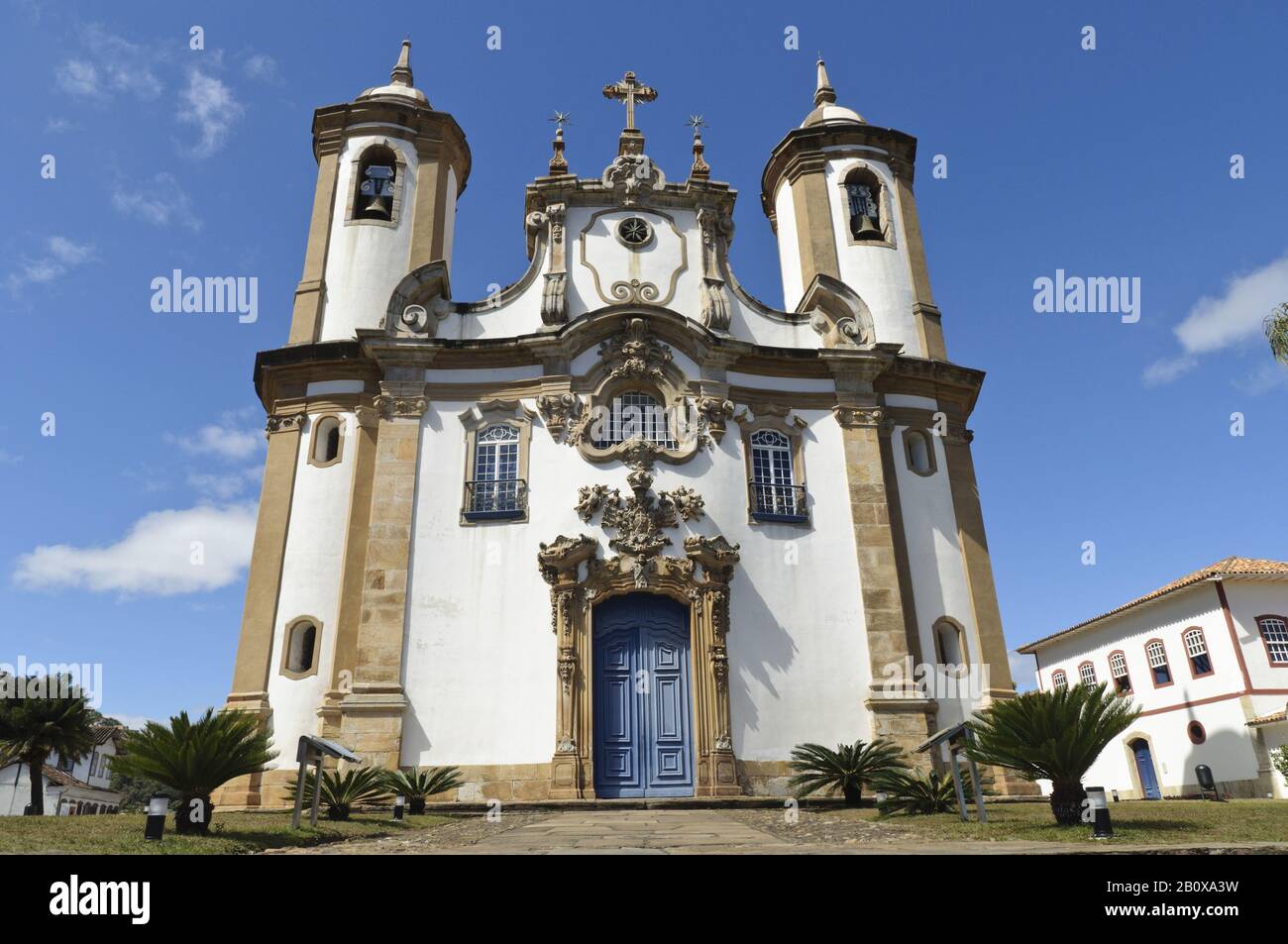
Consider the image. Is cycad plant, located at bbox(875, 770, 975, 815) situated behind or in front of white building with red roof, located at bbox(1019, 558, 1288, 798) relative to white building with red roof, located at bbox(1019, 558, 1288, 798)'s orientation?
in front

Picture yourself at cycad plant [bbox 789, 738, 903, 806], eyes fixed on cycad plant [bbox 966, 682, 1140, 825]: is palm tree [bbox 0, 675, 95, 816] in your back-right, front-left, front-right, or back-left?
back-right

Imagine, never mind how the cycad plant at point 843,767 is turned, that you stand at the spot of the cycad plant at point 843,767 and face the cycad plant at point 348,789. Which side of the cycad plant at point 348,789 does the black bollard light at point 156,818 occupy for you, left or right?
left

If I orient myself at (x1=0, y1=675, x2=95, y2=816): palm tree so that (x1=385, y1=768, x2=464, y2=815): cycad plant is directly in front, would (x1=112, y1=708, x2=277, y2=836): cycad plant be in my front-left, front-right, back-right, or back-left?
front-right

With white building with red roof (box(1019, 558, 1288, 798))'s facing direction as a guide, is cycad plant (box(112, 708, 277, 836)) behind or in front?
in front

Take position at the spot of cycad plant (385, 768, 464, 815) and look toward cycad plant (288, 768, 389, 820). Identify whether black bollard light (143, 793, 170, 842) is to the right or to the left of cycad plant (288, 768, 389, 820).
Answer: left

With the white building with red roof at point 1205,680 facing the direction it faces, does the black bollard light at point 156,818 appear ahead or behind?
ahead

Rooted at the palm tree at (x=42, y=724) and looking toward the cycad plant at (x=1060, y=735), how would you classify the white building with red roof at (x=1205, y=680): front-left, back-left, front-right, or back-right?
front-left

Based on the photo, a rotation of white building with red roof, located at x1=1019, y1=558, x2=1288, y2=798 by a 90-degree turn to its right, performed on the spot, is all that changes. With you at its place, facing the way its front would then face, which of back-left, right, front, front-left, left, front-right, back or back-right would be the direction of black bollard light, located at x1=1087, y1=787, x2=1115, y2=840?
back-left

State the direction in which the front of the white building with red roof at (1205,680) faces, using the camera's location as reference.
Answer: facing the viewer and to the left of the viewer

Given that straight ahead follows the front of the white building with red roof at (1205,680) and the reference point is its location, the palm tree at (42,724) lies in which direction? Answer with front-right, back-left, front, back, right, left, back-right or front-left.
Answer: front

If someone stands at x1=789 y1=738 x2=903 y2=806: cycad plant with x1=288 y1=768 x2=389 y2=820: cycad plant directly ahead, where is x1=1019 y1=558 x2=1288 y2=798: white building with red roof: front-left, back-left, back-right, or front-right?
back-right

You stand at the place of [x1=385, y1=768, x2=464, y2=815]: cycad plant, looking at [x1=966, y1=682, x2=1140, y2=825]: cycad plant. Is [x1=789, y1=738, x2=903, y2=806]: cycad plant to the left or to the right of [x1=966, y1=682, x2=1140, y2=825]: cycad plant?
left

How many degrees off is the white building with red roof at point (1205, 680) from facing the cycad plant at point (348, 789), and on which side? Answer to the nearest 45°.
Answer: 0° — it already faces it
